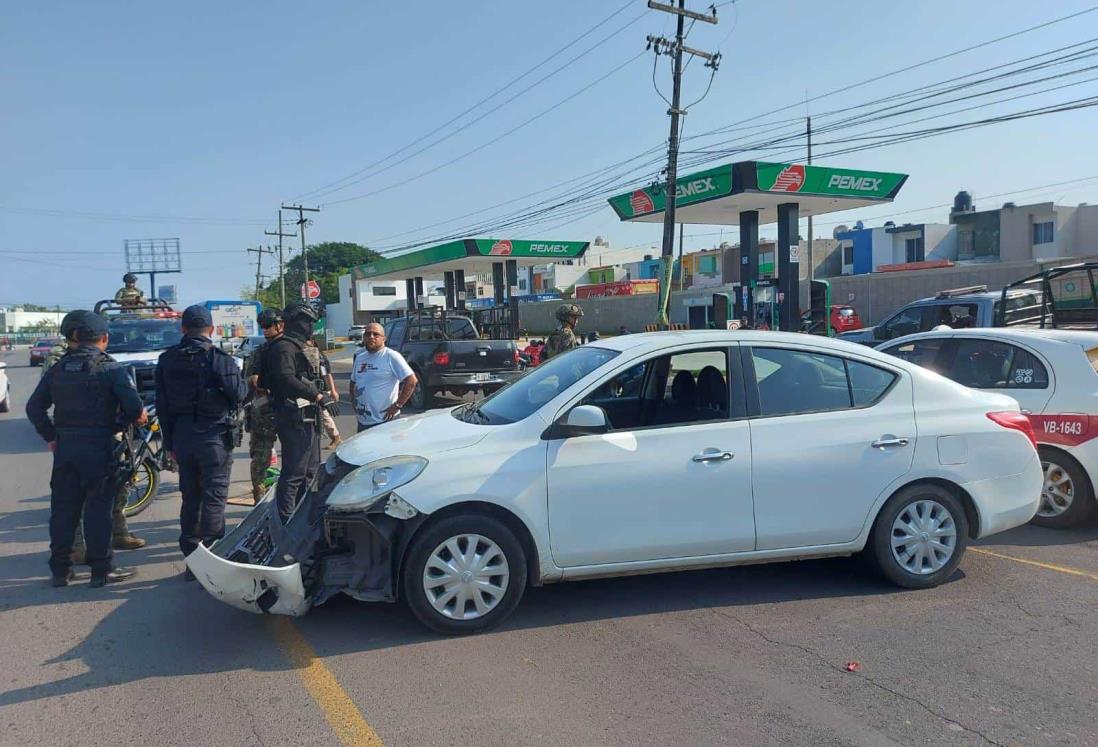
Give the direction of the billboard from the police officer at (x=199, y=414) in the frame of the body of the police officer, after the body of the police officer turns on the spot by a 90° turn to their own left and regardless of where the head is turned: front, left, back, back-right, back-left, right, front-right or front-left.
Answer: right

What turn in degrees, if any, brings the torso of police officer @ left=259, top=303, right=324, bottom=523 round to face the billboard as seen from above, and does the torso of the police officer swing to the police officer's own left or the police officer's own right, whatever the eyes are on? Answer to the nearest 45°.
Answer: approximately 90° to the police officer's own left

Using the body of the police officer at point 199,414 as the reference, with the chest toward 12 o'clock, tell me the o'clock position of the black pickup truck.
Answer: The black pickup truck is roughly at 1 o'clock from the police officer.

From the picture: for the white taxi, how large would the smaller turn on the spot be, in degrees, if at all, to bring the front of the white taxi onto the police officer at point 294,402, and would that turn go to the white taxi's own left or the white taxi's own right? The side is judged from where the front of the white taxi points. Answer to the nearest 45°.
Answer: approximately 45° to the white taxi's own left

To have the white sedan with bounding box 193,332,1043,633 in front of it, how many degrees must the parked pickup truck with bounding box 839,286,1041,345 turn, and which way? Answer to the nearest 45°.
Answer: approximately 90° to its left

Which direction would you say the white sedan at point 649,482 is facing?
to the viewer's left

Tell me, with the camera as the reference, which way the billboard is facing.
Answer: facing the viewer

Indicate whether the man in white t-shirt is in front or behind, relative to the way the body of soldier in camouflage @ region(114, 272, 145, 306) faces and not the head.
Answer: in front

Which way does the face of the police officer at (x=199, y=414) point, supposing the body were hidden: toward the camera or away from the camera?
away from the camera

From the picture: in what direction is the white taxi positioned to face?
to the viewer's left

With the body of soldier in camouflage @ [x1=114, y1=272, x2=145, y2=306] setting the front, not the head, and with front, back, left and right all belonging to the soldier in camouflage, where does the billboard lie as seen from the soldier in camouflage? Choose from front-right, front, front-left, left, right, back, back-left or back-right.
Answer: back

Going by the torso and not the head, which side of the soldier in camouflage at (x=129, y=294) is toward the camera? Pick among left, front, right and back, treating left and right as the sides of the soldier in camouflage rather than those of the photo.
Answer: front

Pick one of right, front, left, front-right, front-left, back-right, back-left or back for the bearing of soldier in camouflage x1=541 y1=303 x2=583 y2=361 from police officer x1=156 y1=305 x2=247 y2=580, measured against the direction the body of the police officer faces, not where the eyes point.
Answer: front-right

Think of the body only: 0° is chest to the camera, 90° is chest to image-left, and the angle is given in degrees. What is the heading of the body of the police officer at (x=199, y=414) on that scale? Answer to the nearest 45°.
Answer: approximately 180°

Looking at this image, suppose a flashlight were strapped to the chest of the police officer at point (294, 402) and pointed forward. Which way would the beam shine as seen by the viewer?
to the viewer's right

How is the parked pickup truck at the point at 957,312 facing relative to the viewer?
to the viewer's left

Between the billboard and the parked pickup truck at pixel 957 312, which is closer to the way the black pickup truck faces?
the billboard
